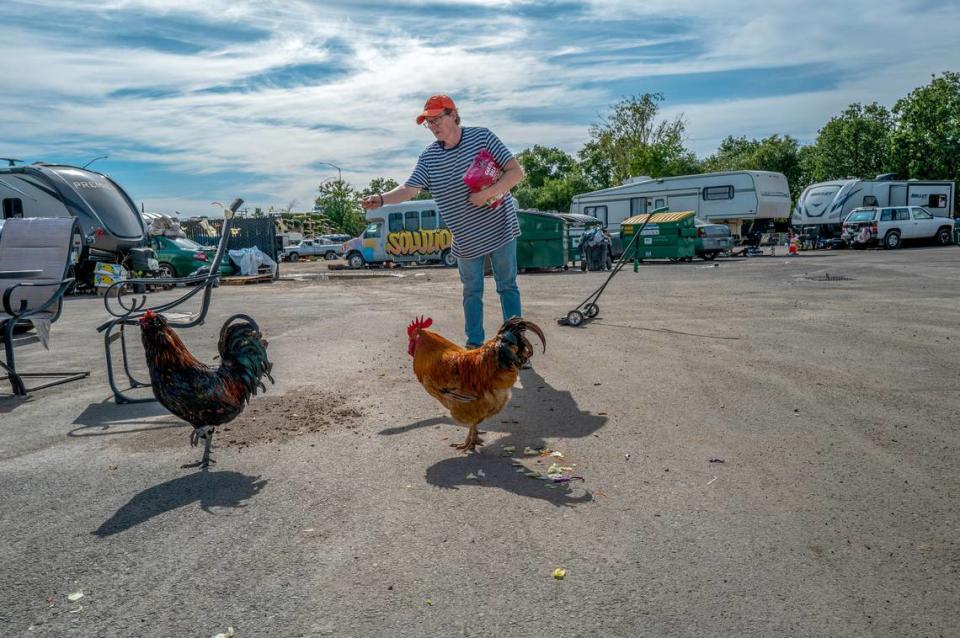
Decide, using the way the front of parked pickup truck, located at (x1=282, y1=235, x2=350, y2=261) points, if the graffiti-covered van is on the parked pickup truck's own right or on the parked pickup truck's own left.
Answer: on the parked pickup truck's own left

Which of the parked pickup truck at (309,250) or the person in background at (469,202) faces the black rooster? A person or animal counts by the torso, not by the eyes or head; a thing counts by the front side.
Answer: the person in background

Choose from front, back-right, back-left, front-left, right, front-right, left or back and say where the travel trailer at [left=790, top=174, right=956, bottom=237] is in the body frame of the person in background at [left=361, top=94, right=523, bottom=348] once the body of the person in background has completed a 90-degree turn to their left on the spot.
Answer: left

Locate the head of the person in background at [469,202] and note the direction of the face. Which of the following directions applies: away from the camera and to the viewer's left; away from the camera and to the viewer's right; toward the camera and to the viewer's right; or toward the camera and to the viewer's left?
toward the camera and to the viewer's left

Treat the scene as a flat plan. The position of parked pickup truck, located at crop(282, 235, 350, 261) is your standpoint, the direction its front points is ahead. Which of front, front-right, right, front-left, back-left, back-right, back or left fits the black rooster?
left

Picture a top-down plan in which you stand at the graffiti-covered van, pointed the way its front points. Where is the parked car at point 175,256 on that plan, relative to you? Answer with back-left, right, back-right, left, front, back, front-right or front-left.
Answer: front-left

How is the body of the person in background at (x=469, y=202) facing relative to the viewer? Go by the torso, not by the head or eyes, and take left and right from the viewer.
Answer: facing the viewer and to the left of the viewer

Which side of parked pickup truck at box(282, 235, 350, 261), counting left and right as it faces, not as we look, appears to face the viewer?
left

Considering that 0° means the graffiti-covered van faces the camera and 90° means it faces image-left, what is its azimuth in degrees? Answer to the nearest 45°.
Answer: approximately 90°

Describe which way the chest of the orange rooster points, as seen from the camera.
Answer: to the viewer's left

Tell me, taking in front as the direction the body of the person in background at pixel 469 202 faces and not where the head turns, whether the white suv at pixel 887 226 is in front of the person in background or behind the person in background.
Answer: behind

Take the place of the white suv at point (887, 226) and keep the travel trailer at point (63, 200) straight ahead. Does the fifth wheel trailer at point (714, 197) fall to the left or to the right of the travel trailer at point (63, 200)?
right
